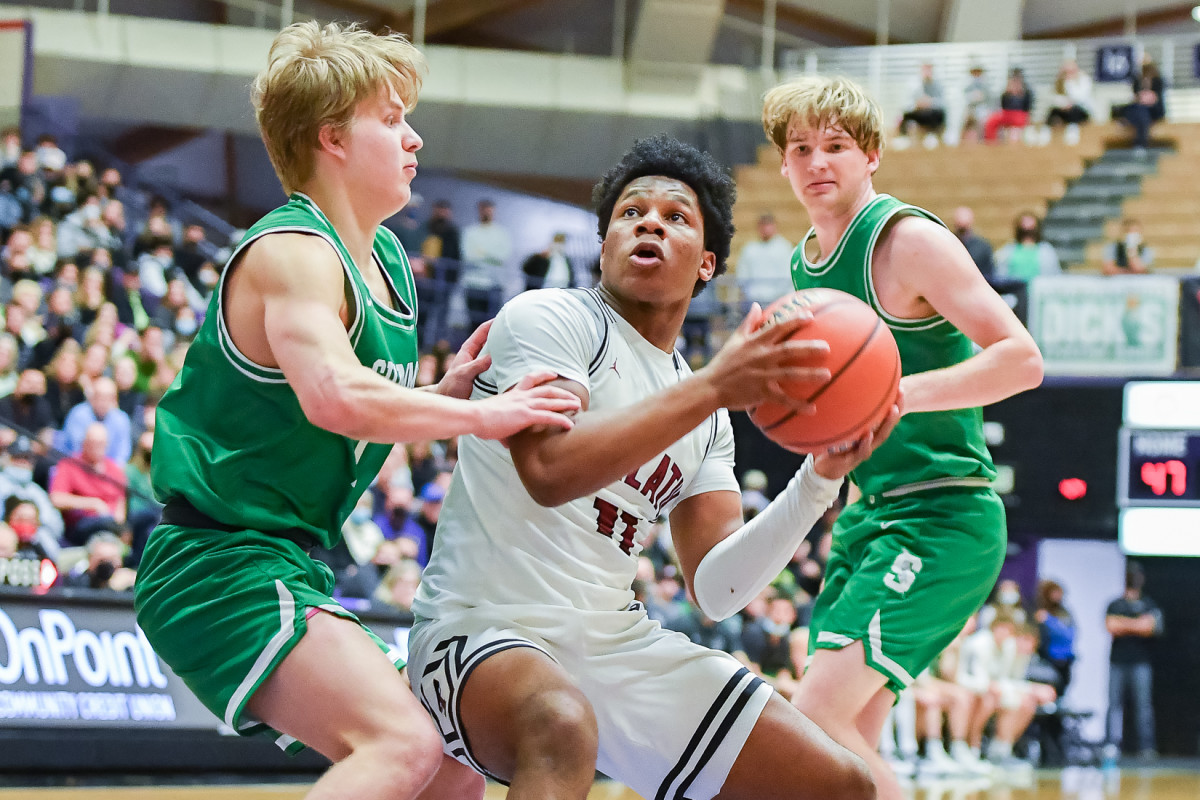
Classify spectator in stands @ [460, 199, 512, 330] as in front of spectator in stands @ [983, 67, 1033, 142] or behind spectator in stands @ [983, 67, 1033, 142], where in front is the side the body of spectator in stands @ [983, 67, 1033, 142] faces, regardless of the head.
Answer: in front

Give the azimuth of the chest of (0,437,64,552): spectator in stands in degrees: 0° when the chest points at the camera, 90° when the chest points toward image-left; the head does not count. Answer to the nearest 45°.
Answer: approximately 315°

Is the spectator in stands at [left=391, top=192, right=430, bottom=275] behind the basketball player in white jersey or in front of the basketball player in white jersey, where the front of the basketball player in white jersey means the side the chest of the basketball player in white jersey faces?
behind

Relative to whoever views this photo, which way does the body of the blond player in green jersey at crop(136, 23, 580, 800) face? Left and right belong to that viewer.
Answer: facing to the right of the viewer

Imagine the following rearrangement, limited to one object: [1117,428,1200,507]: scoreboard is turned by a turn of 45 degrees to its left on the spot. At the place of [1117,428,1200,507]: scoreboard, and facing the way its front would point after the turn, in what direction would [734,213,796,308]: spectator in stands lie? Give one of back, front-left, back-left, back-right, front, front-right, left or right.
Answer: back

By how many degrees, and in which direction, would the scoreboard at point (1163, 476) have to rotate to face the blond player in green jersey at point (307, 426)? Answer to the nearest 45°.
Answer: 0° — it already faces them

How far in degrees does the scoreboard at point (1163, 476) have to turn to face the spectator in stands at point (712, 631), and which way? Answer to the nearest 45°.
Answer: approximately 45° to its right

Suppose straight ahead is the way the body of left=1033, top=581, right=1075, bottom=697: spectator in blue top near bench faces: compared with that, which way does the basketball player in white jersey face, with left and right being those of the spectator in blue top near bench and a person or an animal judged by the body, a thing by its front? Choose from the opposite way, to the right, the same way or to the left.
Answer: to the left

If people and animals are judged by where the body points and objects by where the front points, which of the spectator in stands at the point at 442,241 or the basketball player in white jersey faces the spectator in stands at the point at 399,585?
the spectator in stands at the point at 442,241

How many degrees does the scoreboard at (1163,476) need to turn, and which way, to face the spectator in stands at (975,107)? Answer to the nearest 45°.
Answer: approximately 180°

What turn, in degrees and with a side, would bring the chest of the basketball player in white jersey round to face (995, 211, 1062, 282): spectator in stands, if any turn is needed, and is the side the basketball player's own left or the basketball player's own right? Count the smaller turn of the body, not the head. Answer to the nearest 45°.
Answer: approximately 135° to the basketball player's own left
